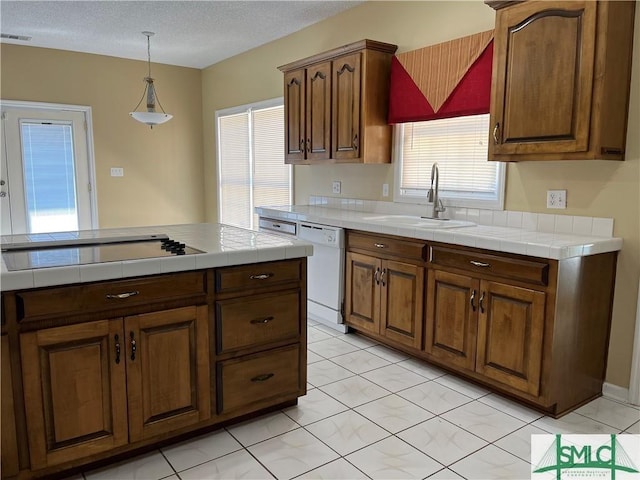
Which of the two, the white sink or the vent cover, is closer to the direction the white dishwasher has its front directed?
the vent cover

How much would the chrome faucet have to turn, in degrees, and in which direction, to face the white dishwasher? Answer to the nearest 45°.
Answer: approximately 45° to its right

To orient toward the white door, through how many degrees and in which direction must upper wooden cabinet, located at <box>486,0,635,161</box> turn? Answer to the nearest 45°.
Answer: approximately 45° to its right

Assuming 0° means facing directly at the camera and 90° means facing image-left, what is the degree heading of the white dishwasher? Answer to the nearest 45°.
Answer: approximately 45°

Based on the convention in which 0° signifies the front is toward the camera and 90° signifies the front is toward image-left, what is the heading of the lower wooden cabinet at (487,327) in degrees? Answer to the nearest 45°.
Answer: approximately 45°

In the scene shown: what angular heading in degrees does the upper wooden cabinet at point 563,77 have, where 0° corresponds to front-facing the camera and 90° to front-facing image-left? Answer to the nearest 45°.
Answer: approximately 45°

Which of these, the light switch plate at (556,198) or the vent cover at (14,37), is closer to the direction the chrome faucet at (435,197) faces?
the vent cover

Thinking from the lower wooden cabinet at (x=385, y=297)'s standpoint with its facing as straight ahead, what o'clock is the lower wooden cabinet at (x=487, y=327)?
the lower wooden cabinet at (x=487, y=327) is roughly at 9 o'clock from the lower wooden cabinet at (x=385, y=297).

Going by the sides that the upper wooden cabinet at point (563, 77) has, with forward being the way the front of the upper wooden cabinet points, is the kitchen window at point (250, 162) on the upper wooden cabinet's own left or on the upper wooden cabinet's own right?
on the upper wooden cabinet's own right

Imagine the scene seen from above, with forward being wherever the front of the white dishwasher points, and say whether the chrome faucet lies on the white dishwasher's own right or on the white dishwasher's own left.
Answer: on the white dishwasher's own left

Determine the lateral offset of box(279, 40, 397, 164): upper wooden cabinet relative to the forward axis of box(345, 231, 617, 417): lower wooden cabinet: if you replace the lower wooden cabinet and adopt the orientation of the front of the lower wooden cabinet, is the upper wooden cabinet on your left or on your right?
on your right
